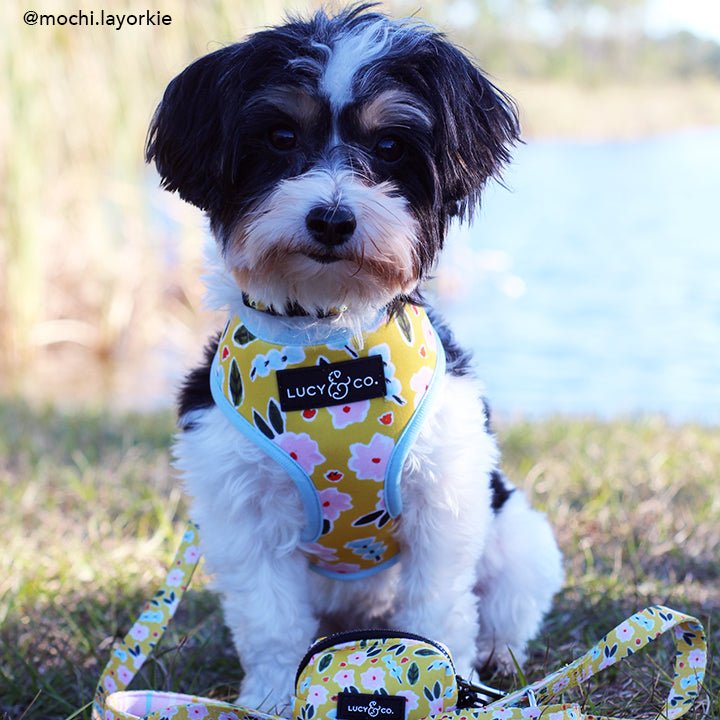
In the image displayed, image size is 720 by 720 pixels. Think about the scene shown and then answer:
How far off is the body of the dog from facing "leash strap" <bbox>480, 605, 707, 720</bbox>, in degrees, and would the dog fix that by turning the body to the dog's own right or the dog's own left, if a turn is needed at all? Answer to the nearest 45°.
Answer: approximately 45° to the dog's own left

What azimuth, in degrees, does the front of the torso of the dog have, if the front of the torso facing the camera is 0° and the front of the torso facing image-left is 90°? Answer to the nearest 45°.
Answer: approximately 0°
